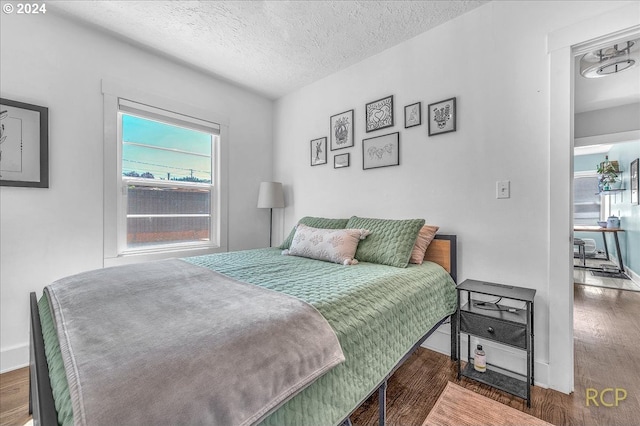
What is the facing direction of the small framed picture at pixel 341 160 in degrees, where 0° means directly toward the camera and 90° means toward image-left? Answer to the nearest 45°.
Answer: approximately 45°

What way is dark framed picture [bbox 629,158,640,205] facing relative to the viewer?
to the viewer's left

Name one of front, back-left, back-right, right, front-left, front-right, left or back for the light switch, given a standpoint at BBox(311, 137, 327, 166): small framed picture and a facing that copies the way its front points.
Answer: left

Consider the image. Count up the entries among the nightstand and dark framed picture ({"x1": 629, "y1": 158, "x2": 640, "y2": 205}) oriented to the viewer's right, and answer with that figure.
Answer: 0

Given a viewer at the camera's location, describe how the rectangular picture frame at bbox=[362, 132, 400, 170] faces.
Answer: facing the viewer and to the left of the viewer

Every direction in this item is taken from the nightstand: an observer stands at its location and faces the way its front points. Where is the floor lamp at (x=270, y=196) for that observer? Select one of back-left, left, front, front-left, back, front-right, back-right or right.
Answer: front-right

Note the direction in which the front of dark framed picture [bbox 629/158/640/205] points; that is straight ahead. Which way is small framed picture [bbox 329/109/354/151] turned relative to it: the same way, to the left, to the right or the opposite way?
to the left

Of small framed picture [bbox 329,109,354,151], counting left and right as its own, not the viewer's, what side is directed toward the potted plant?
back

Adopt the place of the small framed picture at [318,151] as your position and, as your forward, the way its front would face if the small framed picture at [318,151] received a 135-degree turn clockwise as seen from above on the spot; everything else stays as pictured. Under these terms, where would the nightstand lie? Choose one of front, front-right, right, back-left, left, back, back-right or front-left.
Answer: back-right

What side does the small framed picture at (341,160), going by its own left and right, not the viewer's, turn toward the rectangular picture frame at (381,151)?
left
